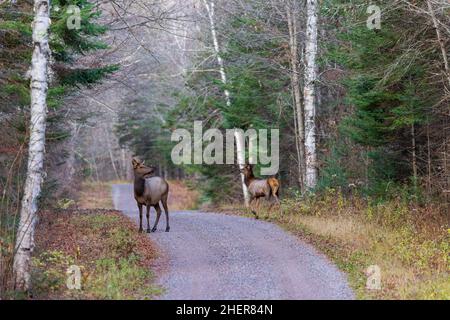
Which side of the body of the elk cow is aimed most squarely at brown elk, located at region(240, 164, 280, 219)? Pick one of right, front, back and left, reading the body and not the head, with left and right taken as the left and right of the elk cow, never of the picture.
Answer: back

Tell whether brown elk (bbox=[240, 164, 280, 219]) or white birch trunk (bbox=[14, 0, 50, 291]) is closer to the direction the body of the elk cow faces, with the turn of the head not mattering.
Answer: the white birch trunk

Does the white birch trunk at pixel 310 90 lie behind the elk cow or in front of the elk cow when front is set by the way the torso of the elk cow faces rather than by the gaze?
behind

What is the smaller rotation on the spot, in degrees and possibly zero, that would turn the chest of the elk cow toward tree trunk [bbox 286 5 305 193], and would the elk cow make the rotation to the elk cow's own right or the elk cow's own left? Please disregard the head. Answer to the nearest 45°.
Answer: approximately 180°

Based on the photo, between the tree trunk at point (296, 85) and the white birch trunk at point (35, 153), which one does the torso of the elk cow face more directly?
the white birch trunk

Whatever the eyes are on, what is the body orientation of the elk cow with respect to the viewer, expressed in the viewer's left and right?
facing the viewer and to the left of the viewer

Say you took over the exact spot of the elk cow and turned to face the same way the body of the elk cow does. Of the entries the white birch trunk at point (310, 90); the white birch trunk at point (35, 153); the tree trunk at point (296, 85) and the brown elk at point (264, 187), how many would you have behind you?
3

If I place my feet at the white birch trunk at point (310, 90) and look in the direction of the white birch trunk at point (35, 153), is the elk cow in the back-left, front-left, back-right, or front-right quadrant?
front-right

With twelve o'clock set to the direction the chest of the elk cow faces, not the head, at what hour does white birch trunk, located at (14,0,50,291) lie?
The white birch trunk is roughly at 11 o'clock from the elk cow.

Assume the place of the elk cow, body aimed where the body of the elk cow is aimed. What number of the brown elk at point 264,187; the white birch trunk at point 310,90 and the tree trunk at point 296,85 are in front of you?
0
